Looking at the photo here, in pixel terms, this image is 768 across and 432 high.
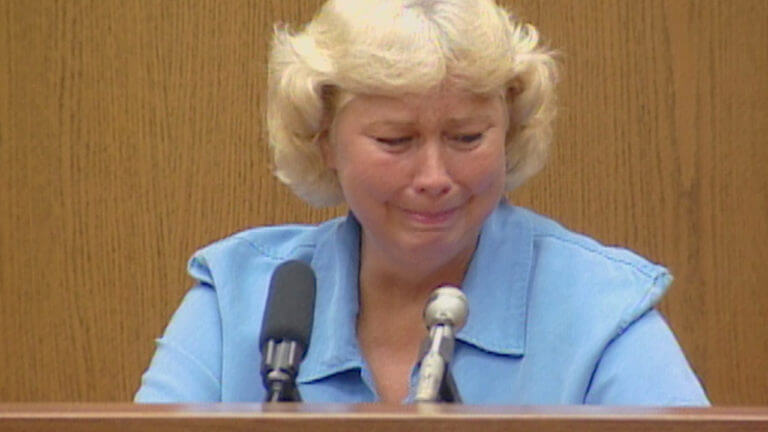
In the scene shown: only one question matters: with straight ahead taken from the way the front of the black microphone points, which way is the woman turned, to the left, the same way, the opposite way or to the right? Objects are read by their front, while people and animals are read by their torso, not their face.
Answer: the opposite way

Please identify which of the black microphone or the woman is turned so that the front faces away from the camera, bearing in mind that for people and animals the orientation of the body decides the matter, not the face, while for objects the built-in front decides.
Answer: the black microphone

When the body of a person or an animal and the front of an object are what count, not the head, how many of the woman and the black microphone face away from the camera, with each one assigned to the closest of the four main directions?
1

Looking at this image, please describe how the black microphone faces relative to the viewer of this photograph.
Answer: facing away from the viewer

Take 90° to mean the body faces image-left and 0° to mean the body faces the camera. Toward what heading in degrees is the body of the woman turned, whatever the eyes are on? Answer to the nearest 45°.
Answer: approximately 0°
